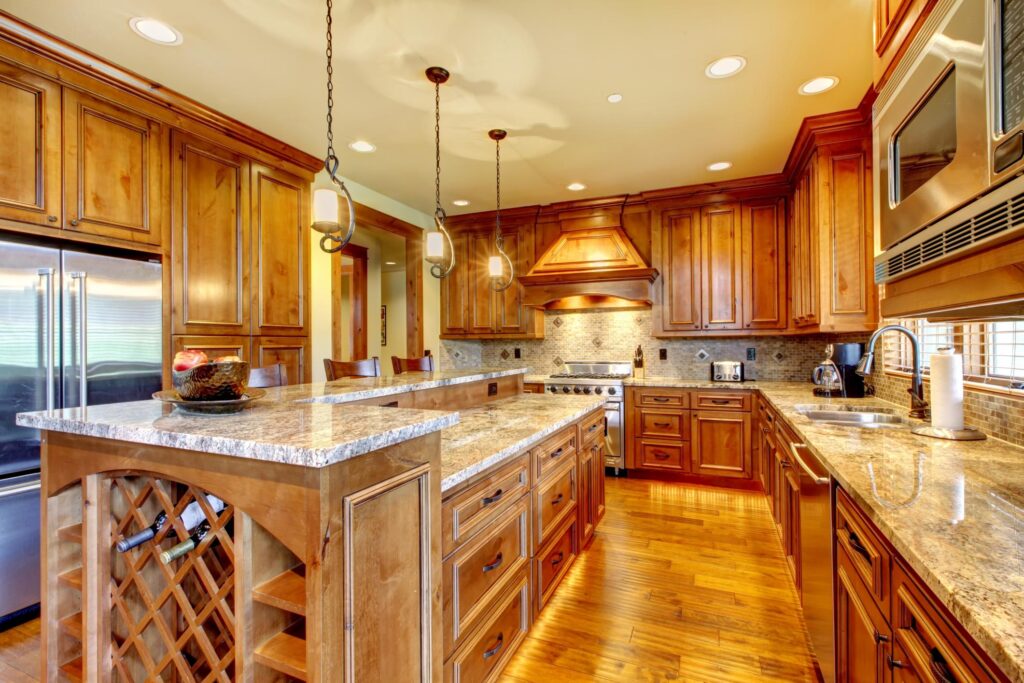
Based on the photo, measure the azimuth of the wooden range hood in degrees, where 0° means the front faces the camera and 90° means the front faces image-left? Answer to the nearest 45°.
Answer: approximately 0°

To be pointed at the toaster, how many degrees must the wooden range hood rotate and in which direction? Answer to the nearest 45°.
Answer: approximately 90° to its left

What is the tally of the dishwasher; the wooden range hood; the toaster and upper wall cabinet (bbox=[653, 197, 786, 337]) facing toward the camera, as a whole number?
3

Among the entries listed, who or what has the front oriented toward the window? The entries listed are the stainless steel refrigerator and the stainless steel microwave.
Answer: the stainless steel refrigerator

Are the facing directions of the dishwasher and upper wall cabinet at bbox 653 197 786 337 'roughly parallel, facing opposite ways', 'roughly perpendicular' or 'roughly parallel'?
roughly perpendicular

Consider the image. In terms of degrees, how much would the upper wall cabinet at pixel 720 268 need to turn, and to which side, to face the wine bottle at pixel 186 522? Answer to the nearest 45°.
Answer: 0° — it already faces it

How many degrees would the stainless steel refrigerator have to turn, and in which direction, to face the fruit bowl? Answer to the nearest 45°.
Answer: approximately 45° to its right

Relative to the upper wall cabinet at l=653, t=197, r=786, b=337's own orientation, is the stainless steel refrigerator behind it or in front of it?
in front

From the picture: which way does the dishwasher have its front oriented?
to the viewer's left

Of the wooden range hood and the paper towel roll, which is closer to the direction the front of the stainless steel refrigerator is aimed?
the paper towel roll

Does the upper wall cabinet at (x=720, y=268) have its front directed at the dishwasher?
yes

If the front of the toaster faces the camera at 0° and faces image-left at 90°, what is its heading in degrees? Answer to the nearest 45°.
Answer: approximately 0°

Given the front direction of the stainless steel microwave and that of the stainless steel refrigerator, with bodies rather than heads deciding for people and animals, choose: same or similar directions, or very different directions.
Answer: very different directions

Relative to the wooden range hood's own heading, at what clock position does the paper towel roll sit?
The paper towel roll is roughly at 11 o'clock from the wooden range hood.

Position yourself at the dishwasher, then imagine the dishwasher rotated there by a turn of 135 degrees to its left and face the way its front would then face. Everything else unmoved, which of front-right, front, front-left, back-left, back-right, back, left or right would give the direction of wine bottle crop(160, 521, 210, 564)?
right
